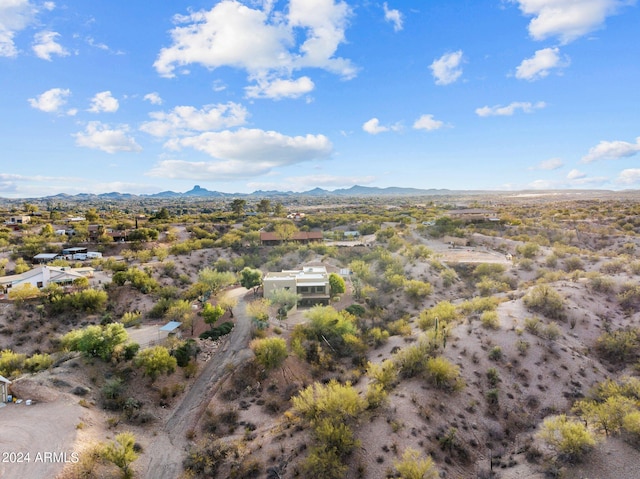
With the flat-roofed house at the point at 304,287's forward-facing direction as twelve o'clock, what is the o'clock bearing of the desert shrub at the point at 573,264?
The desert shrub is roughly at 9 o'clock from the flat-roofed house.

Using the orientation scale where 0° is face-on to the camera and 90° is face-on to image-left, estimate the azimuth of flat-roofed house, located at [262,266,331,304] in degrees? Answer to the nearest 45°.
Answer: approximately 0°

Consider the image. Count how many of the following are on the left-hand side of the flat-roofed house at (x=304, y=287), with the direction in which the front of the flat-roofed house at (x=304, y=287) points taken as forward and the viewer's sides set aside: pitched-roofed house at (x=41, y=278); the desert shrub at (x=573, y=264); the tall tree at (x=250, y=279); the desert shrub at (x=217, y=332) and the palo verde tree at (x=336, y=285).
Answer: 2

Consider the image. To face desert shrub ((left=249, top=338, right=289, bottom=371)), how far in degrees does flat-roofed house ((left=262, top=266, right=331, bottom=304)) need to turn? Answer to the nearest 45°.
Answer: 0° — it already faces it

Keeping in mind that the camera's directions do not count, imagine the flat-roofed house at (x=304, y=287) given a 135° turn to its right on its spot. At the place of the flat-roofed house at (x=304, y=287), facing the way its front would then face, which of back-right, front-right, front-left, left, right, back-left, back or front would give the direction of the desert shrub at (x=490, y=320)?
back

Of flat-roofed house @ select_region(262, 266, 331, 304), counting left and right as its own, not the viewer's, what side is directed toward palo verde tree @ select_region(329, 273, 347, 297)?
left

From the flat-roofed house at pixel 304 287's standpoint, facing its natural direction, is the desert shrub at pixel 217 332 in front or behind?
in front

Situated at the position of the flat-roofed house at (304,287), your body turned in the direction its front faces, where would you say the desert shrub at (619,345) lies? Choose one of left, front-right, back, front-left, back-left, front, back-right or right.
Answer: front-left

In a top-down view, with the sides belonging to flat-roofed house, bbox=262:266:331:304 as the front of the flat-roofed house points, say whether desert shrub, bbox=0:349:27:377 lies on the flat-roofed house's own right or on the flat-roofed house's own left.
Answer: on the flat-roofed house's own right

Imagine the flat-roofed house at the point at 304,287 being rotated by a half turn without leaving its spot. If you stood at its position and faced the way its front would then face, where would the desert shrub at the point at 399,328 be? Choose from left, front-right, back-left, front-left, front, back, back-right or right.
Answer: back-right

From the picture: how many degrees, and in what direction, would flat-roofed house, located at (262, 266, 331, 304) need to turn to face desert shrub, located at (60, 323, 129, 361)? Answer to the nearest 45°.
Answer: approximately 45° to its right

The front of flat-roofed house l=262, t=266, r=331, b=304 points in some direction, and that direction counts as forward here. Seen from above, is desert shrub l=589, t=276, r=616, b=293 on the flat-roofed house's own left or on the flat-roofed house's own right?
on the flat-roofed house's own left
